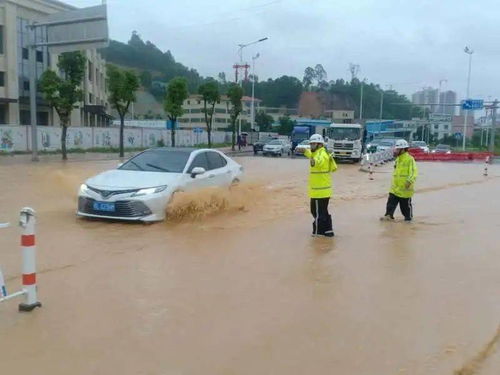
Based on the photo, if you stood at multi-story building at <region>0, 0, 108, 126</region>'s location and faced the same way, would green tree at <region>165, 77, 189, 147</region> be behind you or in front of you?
in front

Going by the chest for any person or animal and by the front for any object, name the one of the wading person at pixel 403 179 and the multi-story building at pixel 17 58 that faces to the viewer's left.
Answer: the wading person

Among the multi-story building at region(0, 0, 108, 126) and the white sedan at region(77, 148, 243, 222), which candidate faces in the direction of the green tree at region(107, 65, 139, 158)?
the multi-story building

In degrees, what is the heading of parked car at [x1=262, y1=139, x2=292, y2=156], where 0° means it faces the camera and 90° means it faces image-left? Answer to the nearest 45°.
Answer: approximately 45°

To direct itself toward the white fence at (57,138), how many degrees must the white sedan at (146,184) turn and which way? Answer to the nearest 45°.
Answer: approximately 135° to its right

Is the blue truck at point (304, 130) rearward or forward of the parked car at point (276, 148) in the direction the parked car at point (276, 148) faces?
rearward

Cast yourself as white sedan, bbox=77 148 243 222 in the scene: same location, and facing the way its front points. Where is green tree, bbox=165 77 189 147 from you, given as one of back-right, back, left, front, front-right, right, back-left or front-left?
back-right

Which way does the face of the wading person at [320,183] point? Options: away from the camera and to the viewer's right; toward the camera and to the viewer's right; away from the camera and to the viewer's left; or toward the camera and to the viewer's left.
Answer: toward the camera and to the viewer's left

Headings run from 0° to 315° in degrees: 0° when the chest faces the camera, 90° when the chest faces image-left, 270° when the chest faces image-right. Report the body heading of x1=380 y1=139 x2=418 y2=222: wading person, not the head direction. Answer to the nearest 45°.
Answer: approximately 90°

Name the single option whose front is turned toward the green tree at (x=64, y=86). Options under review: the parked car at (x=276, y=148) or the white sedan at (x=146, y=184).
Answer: the parked car

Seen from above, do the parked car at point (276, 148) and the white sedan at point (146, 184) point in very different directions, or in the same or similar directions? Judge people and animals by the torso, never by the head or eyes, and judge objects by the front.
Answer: same or similar directions

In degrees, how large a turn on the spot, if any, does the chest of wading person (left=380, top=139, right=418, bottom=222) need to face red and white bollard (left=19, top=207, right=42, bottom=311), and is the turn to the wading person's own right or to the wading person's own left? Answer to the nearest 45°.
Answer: approximately 45° to the wading person's own left

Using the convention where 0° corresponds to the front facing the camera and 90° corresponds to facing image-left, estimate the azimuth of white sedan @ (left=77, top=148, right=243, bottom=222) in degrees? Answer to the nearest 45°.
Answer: approximately 45°
